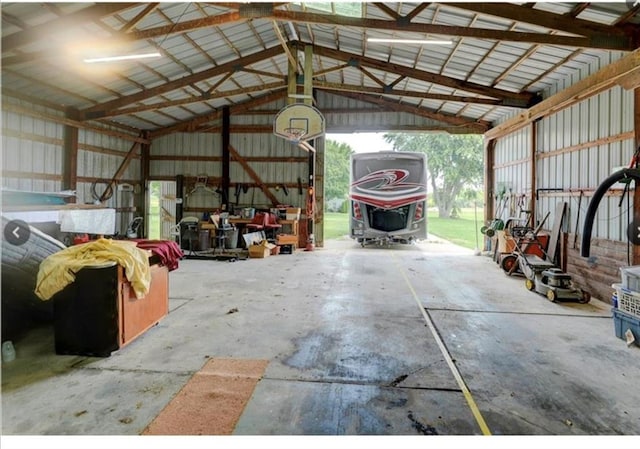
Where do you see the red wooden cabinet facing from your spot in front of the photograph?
facing the viewer and to the right of the viewer

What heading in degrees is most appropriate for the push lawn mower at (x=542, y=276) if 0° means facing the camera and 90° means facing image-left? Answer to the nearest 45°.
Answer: approximately 315°

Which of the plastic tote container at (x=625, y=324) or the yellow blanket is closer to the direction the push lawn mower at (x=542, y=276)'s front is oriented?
the plastic tote container

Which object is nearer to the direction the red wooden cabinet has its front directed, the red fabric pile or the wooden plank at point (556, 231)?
the wooden plank

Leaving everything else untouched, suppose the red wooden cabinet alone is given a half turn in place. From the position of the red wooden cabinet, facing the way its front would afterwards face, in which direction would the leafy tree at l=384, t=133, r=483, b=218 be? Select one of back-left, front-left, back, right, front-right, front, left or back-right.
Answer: right

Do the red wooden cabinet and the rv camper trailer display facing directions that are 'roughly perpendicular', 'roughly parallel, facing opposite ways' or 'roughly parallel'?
roughly perpendicular

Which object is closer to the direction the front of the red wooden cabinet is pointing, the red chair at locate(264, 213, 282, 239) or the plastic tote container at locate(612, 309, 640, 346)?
the plastic tote container

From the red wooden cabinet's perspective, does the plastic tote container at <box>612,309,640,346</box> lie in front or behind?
in front
